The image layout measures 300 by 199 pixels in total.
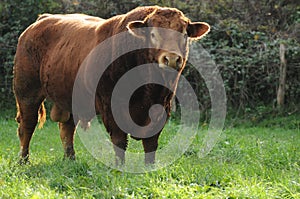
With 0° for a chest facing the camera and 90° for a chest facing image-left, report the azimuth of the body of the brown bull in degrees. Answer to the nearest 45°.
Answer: approximately 315°
